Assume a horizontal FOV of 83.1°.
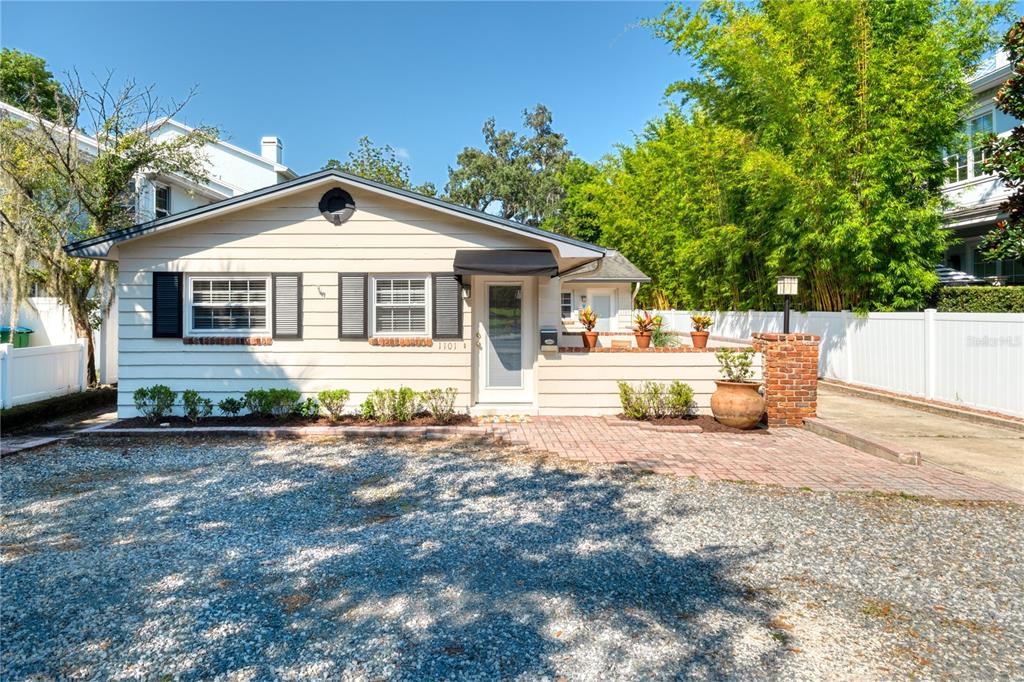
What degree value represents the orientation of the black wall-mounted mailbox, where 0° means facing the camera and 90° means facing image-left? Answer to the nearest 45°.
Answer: approximately 0°

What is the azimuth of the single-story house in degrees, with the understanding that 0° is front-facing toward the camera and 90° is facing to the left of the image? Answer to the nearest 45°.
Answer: approximately 0°

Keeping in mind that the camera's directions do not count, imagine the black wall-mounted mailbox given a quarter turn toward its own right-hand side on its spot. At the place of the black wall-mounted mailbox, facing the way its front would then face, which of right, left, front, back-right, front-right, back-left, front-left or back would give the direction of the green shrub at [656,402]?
back

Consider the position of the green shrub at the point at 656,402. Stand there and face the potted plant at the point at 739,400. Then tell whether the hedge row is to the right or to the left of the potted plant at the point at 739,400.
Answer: left

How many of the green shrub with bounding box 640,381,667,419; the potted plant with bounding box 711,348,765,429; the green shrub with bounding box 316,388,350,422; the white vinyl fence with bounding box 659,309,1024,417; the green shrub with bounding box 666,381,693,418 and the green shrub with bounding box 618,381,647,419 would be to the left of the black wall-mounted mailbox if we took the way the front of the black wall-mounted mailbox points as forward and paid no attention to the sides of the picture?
5

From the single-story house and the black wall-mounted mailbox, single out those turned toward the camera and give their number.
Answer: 2

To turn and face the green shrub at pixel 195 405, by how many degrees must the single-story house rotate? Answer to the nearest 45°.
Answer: approximately 90° to its right

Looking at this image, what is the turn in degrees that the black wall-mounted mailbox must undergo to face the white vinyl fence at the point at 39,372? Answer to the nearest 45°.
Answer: approximately 90° to its right

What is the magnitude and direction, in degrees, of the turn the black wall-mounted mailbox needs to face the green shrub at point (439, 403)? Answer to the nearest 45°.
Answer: approximately 90° to its right

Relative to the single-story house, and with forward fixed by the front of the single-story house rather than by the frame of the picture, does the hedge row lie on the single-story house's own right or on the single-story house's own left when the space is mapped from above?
on the single-story house's own left

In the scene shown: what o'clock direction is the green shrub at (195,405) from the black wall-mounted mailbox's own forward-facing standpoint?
The green shrub is roughly at 3 o'clock from the black wall-mounted mailbox.

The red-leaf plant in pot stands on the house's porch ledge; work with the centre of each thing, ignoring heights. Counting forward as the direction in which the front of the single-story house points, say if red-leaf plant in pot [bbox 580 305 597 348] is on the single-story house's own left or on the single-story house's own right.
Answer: on the single-story house's own left

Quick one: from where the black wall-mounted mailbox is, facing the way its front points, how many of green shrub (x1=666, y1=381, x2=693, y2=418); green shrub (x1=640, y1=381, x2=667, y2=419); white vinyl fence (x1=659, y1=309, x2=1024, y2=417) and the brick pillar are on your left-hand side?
4

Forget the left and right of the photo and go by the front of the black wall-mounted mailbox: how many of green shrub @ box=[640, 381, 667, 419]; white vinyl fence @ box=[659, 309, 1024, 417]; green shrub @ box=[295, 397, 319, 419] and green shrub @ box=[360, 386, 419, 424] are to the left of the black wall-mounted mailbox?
2

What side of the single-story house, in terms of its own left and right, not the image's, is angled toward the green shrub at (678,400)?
left
